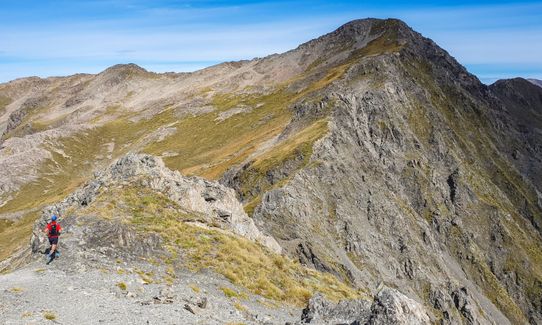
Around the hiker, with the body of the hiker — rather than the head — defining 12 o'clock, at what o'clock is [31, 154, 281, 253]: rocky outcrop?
The rocky outcrop is roughly at 1 o'clock from the hiker.

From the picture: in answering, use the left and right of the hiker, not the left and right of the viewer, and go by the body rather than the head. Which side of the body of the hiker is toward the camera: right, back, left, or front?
back

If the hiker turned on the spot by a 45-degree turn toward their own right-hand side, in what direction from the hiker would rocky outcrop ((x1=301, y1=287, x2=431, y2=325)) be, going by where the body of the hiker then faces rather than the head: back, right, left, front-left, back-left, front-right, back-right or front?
right
